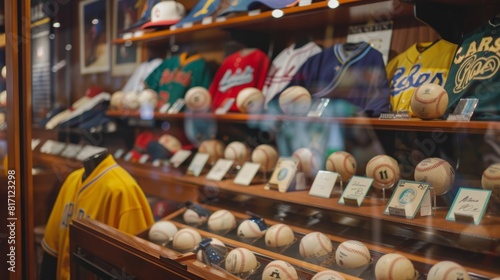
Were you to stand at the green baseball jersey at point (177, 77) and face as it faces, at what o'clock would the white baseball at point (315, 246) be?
The white baseball is roughly at 10 o'clock from the green baseball jersey.

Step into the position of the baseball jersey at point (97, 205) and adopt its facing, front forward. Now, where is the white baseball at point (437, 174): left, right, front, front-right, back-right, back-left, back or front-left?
left

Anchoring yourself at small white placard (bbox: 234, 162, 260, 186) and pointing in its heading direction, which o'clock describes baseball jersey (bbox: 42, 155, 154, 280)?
The baseball jersey is roughly at 1 o'clock from the small white placard.

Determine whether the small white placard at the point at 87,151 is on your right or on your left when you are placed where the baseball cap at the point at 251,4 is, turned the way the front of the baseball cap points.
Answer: on your right

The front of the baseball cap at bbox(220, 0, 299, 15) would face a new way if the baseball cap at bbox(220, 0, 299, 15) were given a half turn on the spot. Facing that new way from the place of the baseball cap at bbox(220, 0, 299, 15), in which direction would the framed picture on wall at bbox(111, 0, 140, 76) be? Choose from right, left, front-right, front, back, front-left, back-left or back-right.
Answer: left

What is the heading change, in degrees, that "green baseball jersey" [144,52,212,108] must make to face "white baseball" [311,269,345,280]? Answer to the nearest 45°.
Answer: approximately 45° to its left

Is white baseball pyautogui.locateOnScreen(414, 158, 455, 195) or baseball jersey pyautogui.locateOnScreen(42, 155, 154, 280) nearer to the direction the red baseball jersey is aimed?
the baseball jersey

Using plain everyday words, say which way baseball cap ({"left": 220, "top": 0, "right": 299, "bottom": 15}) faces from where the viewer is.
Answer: facing the viewer and to the left of the viewer

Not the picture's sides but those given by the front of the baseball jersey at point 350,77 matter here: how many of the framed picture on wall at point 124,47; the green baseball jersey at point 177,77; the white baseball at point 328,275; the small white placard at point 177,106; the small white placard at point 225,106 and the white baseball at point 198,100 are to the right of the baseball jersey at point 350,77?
5

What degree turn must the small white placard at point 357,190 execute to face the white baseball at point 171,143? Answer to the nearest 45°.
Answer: approximately 90° to its right

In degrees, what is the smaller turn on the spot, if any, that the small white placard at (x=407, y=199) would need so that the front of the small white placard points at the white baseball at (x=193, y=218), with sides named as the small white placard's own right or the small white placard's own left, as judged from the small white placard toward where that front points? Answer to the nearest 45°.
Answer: approximately 45° to the small white placard's own right

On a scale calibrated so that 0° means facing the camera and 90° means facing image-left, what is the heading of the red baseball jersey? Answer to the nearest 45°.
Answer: approximately 45°

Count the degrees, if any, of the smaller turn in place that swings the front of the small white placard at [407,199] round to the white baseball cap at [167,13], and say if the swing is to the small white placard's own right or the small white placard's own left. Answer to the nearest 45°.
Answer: approximately 90° to the small white placard's own right
